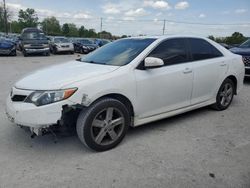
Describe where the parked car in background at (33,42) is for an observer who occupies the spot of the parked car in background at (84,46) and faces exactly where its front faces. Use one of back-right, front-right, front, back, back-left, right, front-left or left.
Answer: right

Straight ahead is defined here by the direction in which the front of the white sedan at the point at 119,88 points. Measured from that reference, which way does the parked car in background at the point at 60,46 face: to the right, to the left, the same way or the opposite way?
to the left

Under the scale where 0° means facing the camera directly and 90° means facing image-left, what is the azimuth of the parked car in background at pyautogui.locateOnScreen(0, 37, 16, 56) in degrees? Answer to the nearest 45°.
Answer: approximately 315°

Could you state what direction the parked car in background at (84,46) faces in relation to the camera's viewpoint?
facing the viewer and to the right of the viewer

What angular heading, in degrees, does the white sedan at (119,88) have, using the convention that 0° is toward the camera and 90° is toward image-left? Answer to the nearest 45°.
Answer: approximately 45°

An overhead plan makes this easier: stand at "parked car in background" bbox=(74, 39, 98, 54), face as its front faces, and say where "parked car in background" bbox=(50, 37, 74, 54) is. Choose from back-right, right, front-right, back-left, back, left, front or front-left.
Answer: right

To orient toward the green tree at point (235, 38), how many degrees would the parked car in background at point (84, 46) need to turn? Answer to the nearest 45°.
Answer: approximately 90° to its left

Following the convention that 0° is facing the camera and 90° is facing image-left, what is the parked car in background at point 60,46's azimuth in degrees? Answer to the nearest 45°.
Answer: approximately 315°

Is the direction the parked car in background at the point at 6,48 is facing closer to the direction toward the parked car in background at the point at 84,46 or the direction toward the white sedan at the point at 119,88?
the white sedan

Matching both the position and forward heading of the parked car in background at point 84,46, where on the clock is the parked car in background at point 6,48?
the parked car in background at point 6,48 is roughly at 3 o'clock from the parked car in background at point 84,46.
